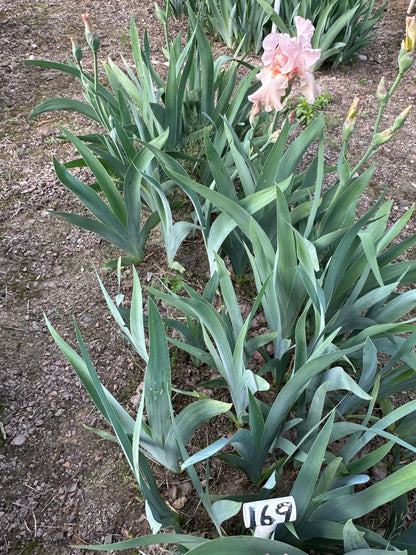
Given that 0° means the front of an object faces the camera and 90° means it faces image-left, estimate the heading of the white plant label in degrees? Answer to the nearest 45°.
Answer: approximately 0°
